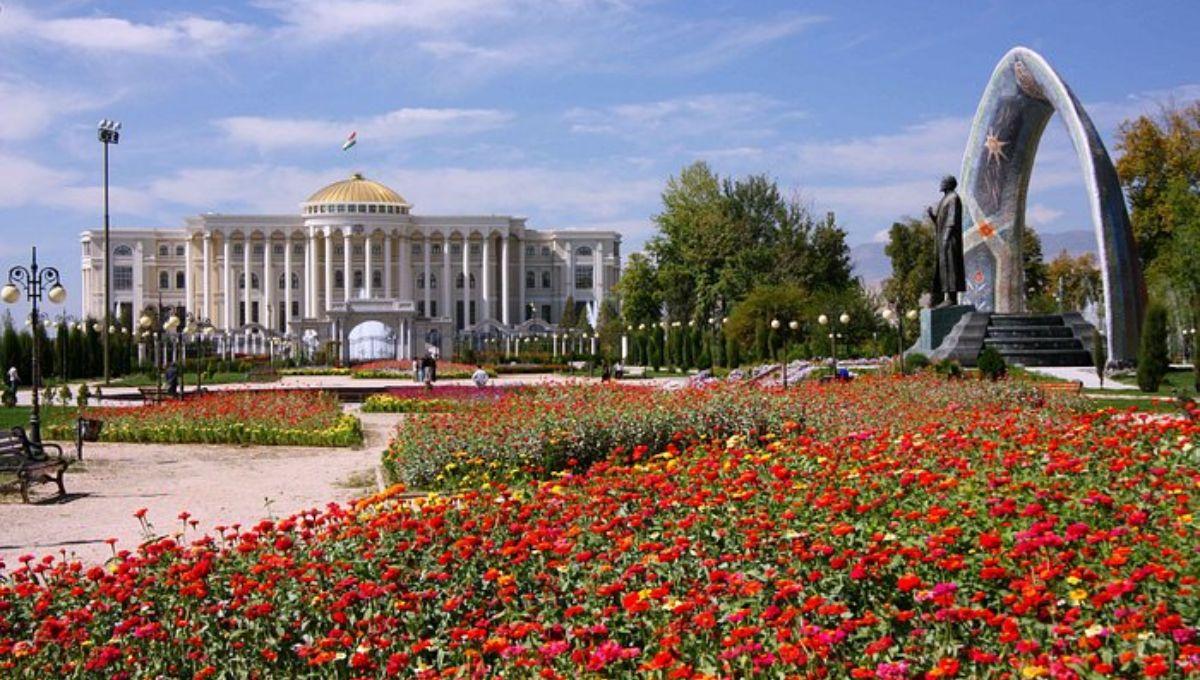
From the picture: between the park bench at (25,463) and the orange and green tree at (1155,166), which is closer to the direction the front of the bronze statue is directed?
the park bench

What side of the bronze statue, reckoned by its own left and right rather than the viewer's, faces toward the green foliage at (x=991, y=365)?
left

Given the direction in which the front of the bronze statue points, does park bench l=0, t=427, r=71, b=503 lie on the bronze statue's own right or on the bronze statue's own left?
on the bronze statue's own left

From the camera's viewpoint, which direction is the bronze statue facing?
to the viewer's left

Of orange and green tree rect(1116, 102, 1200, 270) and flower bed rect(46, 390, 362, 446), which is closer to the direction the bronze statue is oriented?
the flower bed

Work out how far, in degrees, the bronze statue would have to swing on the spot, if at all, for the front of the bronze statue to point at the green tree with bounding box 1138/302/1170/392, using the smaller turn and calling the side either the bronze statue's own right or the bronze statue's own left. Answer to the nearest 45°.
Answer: approximately 135° to the bronze statue's own left
